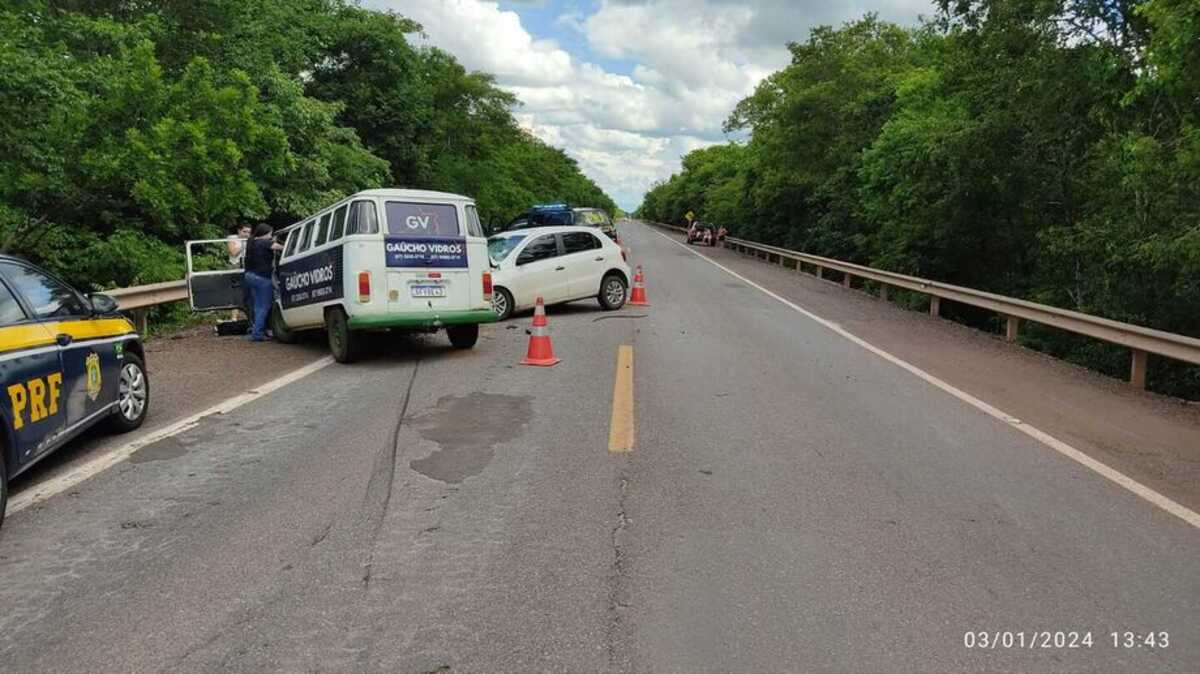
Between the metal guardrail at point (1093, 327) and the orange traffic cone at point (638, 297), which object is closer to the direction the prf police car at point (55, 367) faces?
the orange traffic cone
